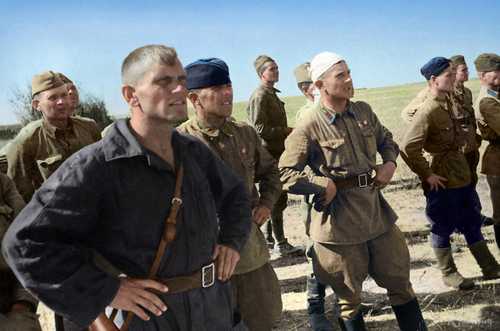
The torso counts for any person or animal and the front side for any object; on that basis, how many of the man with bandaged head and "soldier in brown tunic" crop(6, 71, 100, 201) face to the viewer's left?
0

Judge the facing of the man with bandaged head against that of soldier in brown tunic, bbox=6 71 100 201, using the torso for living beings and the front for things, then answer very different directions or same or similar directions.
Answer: same or similar directions

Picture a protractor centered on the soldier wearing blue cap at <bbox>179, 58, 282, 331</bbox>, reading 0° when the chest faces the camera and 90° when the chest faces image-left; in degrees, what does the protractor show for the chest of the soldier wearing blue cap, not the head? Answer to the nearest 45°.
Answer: approximately 315°

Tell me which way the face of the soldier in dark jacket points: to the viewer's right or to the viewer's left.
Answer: to the viewer's right

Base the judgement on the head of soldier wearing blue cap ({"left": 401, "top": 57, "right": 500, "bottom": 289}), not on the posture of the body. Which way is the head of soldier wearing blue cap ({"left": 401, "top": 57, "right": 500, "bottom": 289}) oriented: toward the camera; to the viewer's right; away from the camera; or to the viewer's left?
to the viewer's right

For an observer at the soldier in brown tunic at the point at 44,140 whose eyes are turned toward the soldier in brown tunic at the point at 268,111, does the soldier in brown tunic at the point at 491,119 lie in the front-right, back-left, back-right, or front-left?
front-right

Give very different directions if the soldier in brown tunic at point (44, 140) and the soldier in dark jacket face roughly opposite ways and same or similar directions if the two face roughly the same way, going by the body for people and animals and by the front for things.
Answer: same or similar directions

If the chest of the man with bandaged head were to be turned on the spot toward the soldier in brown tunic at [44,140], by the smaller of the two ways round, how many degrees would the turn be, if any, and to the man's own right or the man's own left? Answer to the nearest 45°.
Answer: approximately 135° to the man's own right

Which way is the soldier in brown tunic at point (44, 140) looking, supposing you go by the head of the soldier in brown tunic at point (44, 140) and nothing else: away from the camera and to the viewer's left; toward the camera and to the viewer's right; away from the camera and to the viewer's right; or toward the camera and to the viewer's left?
toward the camera and to the viewer's right

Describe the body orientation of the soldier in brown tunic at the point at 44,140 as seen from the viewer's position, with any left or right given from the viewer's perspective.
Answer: facing the viewer and to the right of the viewer

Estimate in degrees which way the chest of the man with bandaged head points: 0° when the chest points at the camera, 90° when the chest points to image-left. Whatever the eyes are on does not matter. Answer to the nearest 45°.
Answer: approximately 315°

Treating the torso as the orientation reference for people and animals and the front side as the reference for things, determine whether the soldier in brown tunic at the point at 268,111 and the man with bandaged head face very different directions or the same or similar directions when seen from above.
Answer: same or similar directions

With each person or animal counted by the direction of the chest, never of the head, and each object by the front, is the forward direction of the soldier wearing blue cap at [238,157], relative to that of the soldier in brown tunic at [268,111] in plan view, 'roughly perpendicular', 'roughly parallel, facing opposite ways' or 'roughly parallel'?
roughly parallel

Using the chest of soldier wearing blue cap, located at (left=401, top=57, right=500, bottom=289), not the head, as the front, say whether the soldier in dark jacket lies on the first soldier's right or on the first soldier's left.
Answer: on the first soldier's right

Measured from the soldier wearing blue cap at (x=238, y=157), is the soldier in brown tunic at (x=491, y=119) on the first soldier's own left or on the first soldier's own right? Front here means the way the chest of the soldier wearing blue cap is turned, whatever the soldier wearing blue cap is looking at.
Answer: on the first soldier's own left

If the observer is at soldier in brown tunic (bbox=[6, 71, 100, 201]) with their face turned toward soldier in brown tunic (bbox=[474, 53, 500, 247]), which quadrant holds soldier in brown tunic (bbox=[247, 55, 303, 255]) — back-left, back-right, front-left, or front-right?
front-left

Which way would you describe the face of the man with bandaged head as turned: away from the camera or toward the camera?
toward the camera

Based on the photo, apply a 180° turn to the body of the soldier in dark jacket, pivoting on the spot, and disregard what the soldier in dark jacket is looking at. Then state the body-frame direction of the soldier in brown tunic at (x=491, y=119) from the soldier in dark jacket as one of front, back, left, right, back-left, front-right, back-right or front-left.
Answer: right
